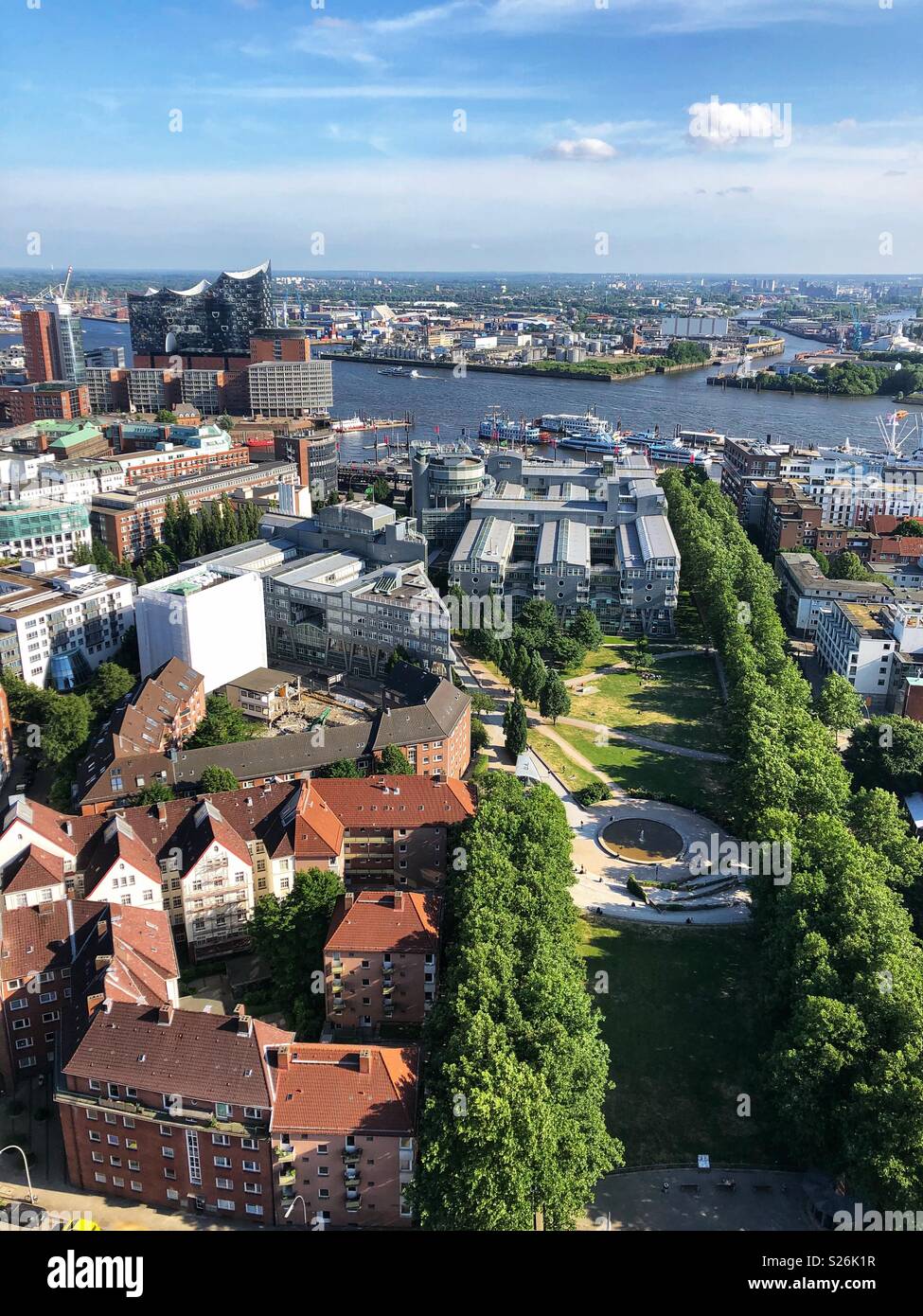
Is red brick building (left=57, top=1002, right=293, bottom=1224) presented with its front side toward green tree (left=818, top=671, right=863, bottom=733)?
no

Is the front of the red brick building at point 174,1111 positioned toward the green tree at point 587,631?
no

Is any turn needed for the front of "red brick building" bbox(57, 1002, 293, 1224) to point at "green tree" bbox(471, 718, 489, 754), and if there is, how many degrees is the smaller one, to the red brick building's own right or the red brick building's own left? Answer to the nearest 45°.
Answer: approximately 135° to the red brick building's own left

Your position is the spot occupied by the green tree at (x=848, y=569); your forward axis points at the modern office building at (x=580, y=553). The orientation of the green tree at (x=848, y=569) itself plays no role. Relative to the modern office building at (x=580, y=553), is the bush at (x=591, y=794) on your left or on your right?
left

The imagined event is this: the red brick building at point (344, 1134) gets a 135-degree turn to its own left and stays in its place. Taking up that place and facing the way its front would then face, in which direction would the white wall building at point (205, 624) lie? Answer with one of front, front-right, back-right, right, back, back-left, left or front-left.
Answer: front-left

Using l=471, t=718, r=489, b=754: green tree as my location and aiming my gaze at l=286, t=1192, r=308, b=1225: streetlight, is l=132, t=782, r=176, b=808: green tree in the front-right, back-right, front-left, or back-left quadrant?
front-right

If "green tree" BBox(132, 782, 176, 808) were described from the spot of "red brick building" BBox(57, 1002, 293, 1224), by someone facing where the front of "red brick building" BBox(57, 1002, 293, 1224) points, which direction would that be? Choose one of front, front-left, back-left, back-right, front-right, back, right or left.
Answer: back

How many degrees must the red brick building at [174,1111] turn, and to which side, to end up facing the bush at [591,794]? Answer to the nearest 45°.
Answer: approximately 135° to its left

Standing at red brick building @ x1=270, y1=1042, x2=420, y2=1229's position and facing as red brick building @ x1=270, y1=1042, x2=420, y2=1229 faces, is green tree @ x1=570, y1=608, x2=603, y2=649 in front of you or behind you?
behind

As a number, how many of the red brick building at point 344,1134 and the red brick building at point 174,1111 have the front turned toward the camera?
2

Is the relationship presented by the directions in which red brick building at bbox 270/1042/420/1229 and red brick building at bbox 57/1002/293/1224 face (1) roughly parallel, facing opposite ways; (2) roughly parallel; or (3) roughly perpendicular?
roughly parallel

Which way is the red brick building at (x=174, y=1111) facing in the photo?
toward the camera

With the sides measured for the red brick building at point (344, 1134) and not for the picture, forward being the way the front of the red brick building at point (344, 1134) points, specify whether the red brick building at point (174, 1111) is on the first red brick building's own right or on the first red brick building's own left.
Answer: on the first red brick building's own right

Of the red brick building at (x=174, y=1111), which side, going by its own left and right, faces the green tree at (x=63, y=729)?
back

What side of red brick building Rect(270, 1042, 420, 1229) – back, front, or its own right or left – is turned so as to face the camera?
front

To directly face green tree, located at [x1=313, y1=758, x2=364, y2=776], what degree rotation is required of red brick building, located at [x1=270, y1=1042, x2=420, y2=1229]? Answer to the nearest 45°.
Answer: approximately 180°

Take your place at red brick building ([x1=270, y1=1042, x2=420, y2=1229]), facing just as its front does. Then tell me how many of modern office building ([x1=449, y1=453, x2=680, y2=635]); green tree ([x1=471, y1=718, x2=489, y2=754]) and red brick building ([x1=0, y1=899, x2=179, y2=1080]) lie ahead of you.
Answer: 0
